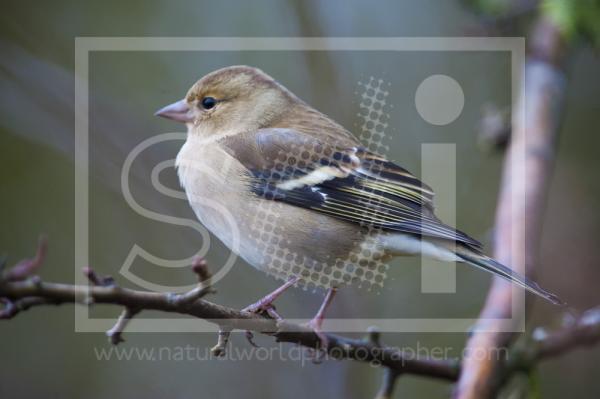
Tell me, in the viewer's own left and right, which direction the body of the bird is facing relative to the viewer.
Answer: facing to the left of the viewer
